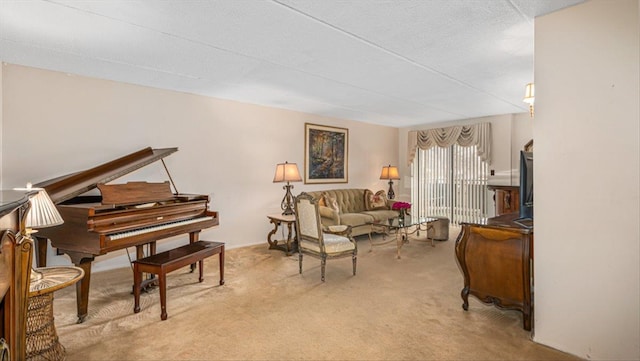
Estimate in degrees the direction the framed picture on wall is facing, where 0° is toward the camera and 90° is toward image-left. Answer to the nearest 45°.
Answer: approximately 315°

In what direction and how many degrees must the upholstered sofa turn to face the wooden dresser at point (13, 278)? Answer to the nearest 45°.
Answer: approximately 45° to its right

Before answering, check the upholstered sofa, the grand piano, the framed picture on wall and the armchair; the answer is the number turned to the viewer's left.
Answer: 0

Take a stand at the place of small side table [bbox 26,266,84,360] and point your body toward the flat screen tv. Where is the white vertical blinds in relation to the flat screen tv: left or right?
left

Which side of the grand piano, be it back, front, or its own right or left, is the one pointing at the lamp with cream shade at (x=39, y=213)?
right

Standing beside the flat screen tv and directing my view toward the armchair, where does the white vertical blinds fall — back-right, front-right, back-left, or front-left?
front-right

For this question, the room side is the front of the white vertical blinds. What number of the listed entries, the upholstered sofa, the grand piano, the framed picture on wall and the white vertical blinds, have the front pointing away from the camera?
0

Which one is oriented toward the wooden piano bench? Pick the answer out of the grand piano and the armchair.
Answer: the grand piano

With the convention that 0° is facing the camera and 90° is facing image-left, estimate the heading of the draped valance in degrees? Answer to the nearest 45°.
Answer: approximately 45°

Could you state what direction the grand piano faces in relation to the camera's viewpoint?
facing the viewer and to the right of the viewer

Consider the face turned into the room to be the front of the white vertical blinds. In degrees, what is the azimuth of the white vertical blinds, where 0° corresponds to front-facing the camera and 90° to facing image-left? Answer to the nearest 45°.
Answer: approximately 45°
